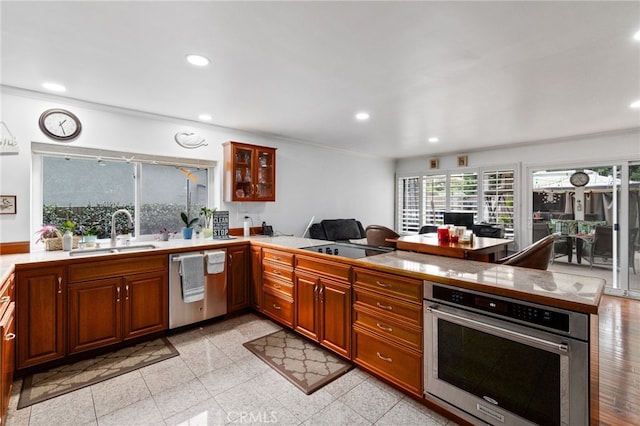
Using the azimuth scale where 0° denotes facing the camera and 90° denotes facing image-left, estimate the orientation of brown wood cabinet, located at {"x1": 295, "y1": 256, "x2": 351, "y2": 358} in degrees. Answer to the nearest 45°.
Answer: approximately 45°

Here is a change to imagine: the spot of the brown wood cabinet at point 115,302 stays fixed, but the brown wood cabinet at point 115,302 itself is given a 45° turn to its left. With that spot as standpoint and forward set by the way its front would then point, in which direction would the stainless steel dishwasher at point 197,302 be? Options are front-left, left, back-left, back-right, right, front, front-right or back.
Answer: front

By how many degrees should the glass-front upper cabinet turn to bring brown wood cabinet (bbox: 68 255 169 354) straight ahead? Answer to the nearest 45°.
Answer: approximately 90° to its right

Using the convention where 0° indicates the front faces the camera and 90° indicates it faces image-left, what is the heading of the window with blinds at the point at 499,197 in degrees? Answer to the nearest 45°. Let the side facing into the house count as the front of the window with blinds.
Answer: approximately 45°

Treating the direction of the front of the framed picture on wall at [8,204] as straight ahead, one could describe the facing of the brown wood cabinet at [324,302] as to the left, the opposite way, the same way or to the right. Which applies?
to the right

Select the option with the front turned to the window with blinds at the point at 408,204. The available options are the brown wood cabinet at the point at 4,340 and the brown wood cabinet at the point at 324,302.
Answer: the brown wood cabinet at the point at 4,340

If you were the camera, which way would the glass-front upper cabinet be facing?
facing the viewer and to the right of the viewer

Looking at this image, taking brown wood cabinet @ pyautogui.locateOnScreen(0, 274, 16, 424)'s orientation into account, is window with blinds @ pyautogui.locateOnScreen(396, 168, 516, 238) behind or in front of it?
in front

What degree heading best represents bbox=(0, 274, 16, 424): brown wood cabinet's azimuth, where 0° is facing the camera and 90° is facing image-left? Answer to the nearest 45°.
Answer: approximately 270°

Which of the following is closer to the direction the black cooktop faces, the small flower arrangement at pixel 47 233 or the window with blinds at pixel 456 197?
the small flower arrangement

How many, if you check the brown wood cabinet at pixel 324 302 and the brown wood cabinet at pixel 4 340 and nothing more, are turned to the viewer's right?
1

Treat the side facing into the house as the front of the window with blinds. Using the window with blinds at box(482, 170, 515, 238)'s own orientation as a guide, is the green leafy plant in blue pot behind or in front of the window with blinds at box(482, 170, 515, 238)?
in front

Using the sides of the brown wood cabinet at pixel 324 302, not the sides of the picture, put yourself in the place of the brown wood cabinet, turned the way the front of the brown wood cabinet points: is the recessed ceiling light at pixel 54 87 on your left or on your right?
on your right

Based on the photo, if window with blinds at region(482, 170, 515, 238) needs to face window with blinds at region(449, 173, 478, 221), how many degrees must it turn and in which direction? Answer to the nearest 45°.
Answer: approximately 45° to its right
